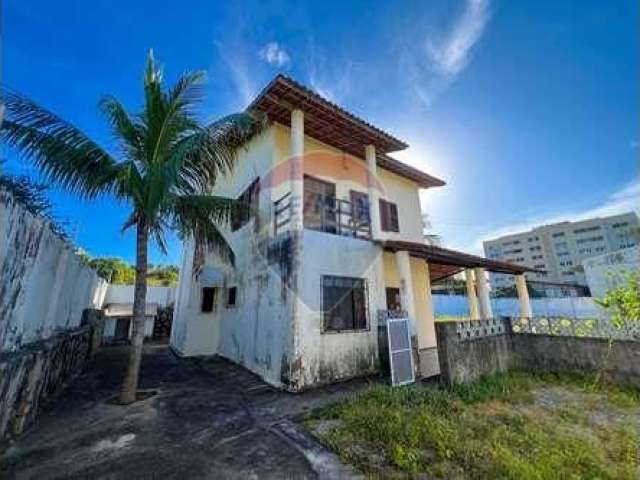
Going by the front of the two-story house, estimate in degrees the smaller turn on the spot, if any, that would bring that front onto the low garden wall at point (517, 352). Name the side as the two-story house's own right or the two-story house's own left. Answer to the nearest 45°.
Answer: approximately 45° to the two-story house's own left

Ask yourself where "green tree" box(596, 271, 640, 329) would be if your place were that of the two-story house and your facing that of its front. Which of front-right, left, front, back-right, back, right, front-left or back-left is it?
front

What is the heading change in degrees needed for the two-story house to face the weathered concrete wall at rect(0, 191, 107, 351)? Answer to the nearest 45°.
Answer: approximately 90° to its right

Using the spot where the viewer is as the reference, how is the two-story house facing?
facing the viewer and to the right of the viewer

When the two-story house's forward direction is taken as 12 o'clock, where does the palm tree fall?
The palm tree is roughly at 3 o'clock from the two-story house.
